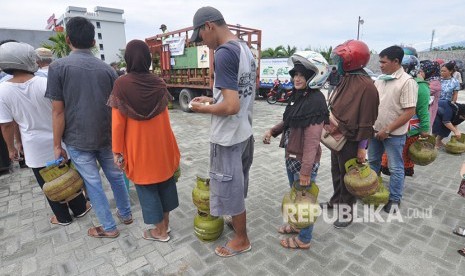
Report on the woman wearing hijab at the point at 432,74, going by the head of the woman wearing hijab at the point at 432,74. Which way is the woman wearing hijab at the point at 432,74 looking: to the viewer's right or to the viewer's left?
to the viewer's left

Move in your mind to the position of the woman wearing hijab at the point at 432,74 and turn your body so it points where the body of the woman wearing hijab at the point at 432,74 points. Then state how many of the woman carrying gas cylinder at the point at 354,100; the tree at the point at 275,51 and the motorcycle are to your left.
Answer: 1

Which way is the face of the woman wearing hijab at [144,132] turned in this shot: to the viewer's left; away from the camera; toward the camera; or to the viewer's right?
away from the camera

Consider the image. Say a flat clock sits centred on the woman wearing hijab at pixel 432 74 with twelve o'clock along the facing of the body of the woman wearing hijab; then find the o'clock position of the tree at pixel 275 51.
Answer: The tree is roughly at 2 o'clock from the woman wearing hijab.

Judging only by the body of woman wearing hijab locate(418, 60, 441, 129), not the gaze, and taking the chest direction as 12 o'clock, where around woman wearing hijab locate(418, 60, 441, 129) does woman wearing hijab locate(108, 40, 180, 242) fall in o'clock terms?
woman wearing hijab locate(108, 40, 180, 242) is roughly at 10 o'clock from woman wearing hijab locate(418, 60, 441, 129).

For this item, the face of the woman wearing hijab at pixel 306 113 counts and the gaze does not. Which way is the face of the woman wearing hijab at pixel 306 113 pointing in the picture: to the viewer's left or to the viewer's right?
to the viewer's left

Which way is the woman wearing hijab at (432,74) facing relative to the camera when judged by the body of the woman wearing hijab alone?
to the viewer's left

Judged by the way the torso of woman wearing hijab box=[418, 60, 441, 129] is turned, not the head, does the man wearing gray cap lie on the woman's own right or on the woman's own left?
on the woman's own left

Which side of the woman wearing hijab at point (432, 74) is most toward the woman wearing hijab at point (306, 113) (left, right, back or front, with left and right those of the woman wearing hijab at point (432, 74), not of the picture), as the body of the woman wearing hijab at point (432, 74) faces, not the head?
left

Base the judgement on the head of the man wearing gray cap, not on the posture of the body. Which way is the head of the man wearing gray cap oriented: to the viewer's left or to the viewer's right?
to the viewer's left
